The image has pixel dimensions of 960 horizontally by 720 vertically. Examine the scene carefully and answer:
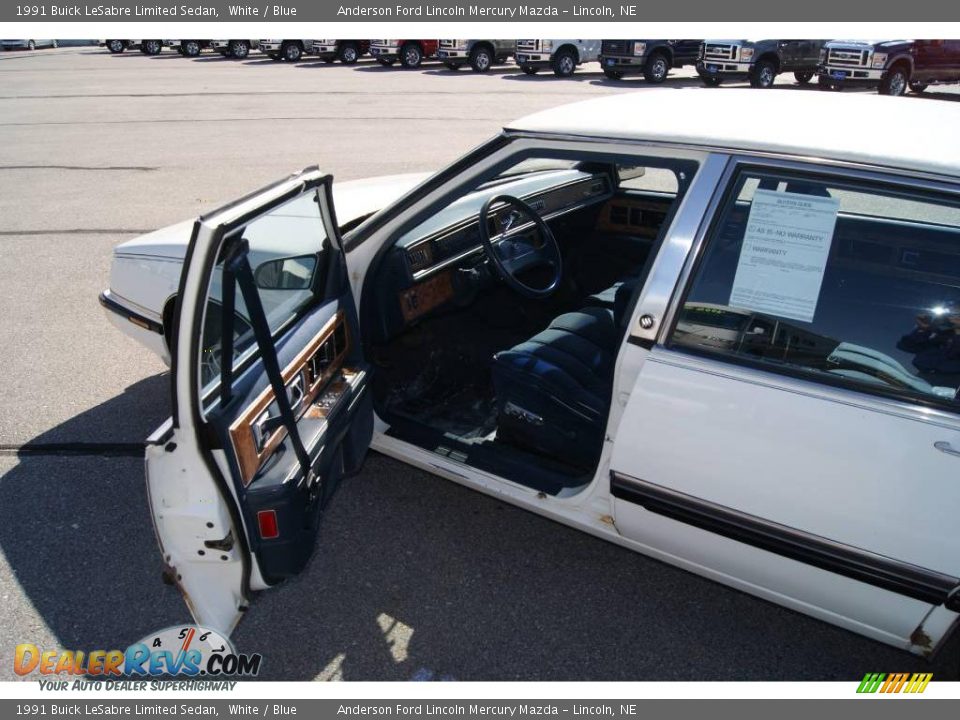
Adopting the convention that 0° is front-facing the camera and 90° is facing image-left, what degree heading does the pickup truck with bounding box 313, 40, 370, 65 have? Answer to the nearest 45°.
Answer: approximately 45°

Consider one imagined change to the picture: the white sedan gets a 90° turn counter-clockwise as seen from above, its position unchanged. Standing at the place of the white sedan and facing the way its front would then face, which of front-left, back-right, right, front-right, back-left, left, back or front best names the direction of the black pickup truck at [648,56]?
back-right

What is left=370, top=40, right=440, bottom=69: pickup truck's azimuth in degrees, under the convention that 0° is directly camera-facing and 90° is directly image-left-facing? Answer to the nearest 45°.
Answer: approximately 45°

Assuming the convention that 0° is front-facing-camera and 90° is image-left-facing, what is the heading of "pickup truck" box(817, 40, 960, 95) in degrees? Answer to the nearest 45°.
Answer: approximately 45°

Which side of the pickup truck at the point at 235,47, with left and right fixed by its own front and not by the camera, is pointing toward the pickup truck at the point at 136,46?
right

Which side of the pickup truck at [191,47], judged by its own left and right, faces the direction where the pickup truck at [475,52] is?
left

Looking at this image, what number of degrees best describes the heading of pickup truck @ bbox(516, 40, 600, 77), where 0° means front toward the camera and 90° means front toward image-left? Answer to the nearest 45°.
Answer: approximately 45°

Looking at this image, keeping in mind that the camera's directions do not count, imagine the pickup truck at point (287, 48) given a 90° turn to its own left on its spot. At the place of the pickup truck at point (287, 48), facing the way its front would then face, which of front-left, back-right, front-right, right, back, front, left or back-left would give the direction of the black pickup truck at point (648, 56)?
front
